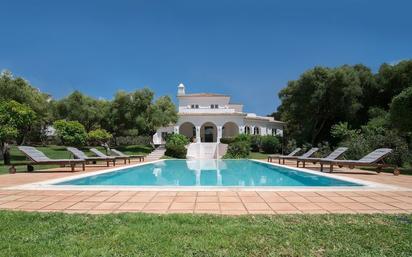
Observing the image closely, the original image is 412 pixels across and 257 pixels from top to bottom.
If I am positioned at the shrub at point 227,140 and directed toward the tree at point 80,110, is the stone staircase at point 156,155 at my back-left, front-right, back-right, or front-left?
front-left

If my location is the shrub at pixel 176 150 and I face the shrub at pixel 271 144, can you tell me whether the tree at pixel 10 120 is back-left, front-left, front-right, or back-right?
back-right

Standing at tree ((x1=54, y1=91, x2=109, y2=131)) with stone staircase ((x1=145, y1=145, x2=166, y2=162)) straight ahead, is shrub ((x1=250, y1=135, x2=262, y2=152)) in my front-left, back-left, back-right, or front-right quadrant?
front-left

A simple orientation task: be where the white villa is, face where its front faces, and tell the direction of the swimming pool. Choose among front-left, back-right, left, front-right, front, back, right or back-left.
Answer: front

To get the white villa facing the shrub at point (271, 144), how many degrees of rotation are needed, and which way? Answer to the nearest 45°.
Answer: approximately 45° to its left

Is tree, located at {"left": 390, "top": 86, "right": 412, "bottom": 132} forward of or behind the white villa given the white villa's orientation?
forward

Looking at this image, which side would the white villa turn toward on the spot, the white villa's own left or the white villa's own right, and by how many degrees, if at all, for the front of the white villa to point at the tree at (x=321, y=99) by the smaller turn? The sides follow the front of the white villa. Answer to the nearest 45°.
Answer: approximately 45° to the white villa's own left

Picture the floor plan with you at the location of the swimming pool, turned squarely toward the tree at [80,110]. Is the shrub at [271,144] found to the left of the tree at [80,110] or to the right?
right

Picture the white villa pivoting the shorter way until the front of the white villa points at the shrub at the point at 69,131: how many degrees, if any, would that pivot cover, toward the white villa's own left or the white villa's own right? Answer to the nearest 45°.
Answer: approximately 45° to the white villa's own right

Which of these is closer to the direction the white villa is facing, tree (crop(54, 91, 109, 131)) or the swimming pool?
the swimming pool

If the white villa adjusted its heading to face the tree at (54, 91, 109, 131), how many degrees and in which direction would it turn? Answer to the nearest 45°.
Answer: approximately 90° to its right

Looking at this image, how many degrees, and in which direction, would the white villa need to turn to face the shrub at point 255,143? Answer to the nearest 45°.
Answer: approximately 45° to its left
